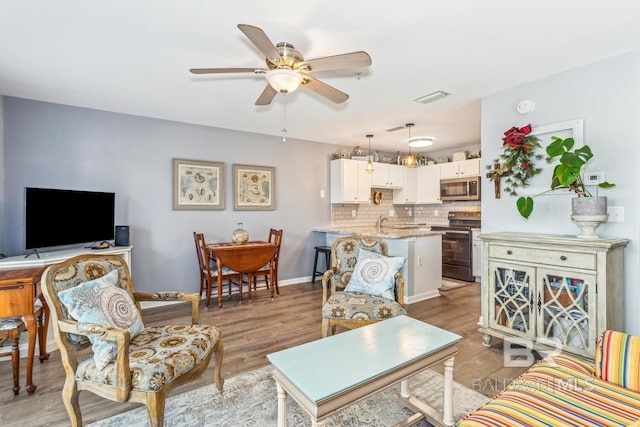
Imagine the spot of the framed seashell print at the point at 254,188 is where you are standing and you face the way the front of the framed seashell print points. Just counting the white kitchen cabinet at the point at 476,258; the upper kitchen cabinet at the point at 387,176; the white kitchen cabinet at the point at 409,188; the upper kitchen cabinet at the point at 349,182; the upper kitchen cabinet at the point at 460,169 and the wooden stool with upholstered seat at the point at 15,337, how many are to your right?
1

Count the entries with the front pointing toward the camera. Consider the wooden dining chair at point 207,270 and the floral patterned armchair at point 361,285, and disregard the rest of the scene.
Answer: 1

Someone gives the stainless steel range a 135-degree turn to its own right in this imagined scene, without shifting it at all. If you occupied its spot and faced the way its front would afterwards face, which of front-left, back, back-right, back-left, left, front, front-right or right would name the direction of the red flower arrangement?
back

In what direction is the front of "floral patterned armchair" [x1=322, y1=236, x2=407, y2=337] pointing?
toward the camera

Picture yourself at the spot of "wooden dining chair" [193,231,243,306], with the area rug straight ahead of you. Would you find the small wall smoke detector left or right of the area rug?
left

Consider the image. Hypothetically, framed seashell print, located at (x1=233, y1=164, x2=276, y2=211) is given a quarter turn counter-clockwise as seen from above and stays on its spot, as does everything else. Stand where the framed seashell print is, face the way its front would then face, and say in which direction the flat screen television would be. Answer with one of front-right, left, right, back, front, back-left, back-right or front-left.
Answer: back

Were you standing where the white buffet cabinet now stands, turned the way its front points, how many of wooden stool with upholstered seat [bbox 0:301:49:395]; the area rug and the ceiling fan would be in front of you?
3

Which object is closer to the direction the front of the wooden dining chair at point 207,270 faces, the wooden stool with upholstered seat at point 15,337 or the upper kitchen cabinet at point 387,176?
the upper kitchen cabinet

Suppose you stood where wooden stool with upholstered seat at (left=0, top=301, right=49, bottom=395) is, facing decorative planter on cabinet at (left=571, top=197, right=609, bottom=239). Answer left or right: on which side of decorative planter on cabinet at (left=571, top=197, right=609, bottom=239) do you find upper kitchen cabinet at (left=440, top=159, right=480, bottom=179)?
left

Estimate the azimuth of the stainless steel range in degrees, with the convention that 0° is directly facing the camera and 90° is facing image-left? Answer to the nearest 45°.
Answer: approximately 45°

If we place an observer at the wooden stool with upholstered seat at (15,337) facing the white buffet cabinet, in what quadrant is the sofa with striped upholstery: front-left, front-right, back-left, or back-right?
front-right

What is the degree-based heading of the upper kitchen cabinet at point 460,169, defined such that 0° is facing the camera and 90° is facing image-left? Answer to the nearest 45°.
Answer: approximately 45°

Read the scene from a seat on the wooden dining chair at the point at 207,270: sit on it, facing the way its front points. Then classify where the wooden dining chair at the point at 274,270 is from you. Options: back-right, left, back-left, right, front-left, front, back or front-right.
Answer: front

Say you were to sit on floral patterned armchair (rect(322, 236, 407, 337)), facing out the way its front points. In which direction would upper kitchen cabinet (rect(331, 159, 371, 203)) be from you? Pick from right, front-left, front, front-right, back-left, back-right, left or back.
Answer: back

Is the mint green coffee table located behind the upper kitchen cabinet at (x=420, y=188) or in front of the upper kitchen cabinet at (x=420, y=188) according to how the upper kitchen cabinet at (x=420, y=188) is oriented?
in front

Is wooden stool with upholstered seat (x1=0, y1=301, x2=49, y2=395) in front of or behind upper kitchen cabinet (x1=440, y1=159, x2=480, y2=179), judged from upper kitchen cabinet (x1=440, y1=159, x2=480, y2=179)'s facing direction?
in front
